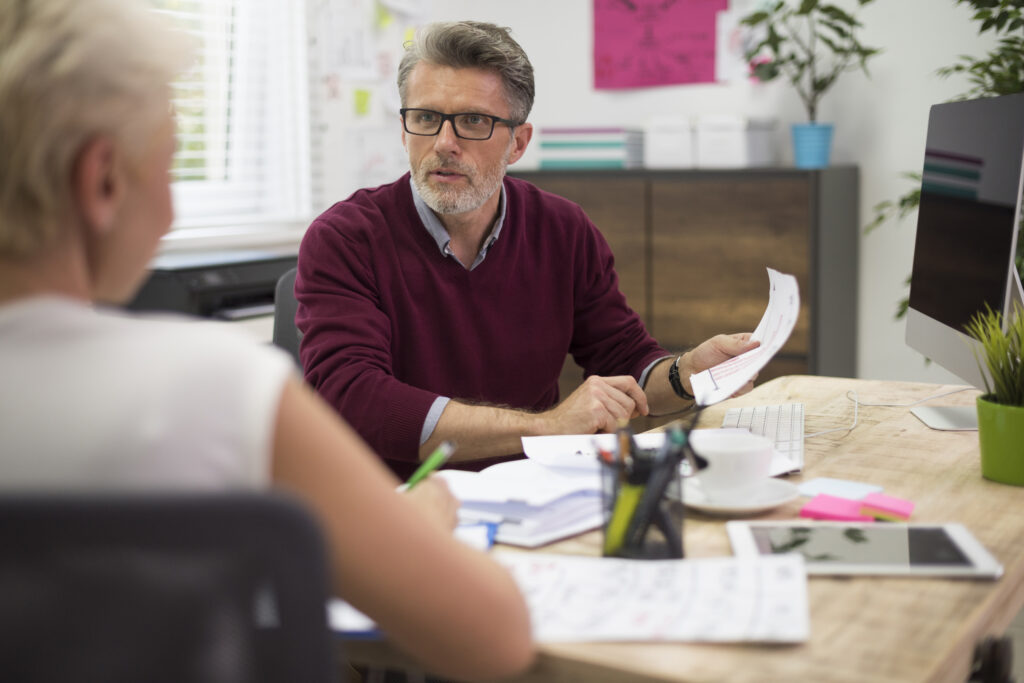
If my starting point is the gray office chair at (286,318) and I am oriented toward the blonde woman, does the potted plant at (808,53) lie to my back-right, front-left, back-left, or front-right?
back-left

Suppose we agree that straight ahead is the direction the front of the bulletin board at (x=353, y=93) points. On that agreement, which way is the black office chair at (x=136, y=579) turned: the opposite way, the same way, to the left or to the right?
the opposite way

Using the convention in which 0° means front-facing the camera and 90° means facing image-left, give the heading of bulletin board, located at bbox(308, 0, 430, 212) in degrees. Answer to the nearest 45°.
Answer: approximately 0°

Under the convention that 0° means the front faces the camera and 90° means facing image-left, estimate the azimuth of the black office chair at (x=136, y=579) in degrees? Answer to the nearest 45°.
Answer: approximately 180°

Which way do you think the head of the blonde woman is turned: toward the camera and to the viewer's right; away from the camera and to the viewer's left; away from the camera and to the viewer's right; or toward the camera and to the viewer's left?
away from the camera and to the viewer's right

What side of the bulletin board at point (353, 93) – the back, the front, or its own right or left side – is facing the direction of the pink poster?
left

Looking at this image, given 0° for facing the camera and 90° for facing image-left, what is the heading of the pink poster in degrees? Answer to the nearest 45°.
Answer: approximately 0°

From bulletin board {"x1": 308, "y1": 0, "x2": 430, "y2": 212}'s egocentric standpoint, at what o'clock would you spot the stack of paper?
The stack of paper is roughly at 12 o'clock from the bulletin board.

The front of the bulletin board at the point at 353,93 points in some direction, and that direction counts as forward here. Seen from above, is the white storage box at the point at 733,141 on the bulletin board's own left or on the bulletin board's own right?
on the bulletin board's own left
